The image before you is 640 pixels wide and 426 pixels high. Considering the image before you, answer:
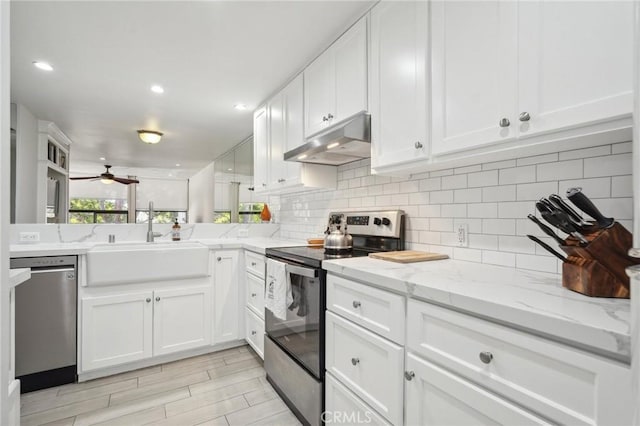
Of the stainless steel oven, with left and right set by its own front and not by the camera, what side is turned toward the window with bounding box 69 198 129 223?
right

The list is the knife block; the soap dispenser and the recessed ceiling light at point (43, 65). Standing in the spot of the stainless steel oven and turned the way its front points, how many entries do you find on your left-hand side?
1

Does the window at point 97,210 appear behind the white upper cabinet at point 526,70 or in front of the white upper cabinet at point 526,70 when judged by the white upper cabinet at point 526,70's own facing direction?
in front

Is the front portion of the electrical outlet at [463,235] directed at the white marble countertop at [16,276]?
yes

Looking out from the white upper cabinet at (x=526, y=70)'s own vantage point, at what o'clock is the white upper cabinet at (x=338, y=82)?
the white upper cabinet at (x=338, y=82) is roughly at 2 o'clock from the white upper cabinet at (x=526, y=70).

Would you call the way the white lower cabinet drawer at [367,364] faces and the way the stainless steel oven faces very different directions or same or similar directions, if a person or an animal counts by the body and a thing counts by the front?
same or similar directions

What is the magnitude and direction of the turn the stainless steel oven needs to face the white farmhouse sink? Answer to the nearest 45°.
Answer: approximately 45° to its right

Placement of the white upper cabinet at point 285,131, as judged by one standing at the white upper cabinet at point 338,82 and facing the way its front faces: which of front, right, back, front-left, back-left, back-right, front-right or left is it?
right

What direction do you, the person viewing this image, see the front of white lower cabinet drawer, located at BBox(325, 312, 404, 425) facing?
facing the viewer and to the left of the viewer

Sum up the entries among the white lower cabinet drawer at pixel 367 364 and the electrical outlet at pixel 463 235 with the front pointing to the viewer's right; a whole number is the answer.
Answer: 0

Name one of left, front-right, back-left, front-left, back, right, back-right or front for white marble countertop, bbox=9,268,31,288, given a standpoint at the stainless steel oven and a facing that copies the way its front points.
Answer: front

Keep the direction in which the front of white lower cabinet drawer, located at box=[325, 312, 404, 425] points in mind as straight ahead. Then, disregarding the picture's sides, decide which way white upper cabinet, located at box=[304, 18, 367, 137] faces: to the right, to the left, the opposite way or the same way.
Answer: the same way

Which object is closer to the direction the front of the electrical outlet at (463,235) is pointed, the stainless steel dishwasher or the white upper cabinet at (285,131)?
the stainless steel dishwasher

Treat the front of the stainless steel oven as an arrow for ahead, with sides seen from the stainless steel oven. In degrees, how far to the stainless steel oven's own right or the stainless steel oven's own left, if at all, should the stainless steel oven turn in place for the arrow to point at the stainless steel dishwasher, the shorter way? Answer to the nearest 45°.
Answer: approximately 45° to the stainless steel oven's own right
